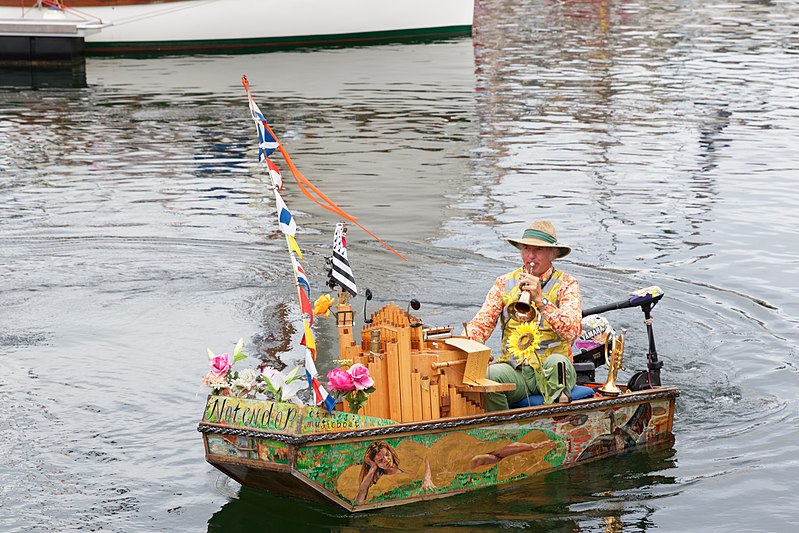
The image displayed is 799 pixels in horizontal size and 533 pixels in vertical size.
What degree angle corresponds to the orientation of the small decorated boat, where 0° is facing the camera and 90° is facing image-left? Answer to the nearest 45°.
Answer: approximately 45°

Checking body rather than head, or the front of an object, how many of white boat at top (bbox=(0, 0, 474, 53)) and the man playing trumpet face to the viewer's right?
1

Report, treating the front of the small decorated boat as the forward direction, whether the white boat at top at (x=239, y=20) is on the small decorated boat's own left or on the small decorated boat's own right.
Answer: on the small decorated boat's own right

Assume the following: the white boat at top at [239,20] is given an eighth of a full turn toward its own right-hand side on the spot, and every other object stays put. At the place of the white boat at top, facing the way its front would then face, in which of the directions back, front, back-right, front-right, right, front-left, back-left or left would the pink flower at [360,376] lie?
front-right

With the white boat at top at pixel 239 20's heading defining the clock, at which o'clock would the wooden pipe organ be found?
The wooden pipe organ is roughly at 3 o'clock from the white boat at top.

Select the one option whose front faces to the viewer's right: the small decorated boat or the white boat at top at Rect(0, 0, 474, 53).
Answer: the white boat at top

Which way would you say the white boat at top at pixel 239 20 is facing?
to the viewer's right

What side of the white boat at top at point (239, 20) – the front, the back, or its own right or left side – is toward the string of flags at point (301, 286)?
right
